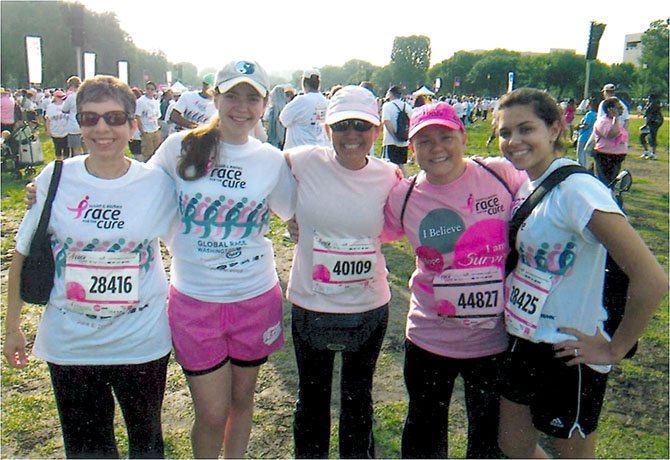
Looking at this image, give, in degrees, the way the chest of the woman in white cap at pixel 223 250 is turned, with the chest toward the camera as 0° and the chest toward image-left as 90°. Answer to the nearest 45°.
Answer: approximately 0°

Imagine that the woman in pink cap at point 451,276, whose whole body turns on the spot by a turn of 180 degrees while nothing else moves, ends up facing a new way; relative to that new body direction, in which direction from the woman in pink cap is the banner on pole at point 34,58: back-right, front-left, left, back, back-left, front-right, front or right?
front-left

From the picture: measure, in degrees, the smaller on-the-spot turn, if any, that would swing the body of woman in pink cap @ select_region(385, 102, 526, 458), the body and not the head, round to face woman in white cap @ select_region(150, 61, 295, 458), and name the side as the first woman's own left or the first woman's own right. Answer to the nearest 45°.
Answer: approximately 90° to the first woman's own right

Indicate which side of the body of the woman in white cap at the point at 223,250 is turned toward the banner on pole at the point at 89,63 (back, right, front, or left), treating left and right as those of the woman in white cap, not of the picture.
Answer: back
